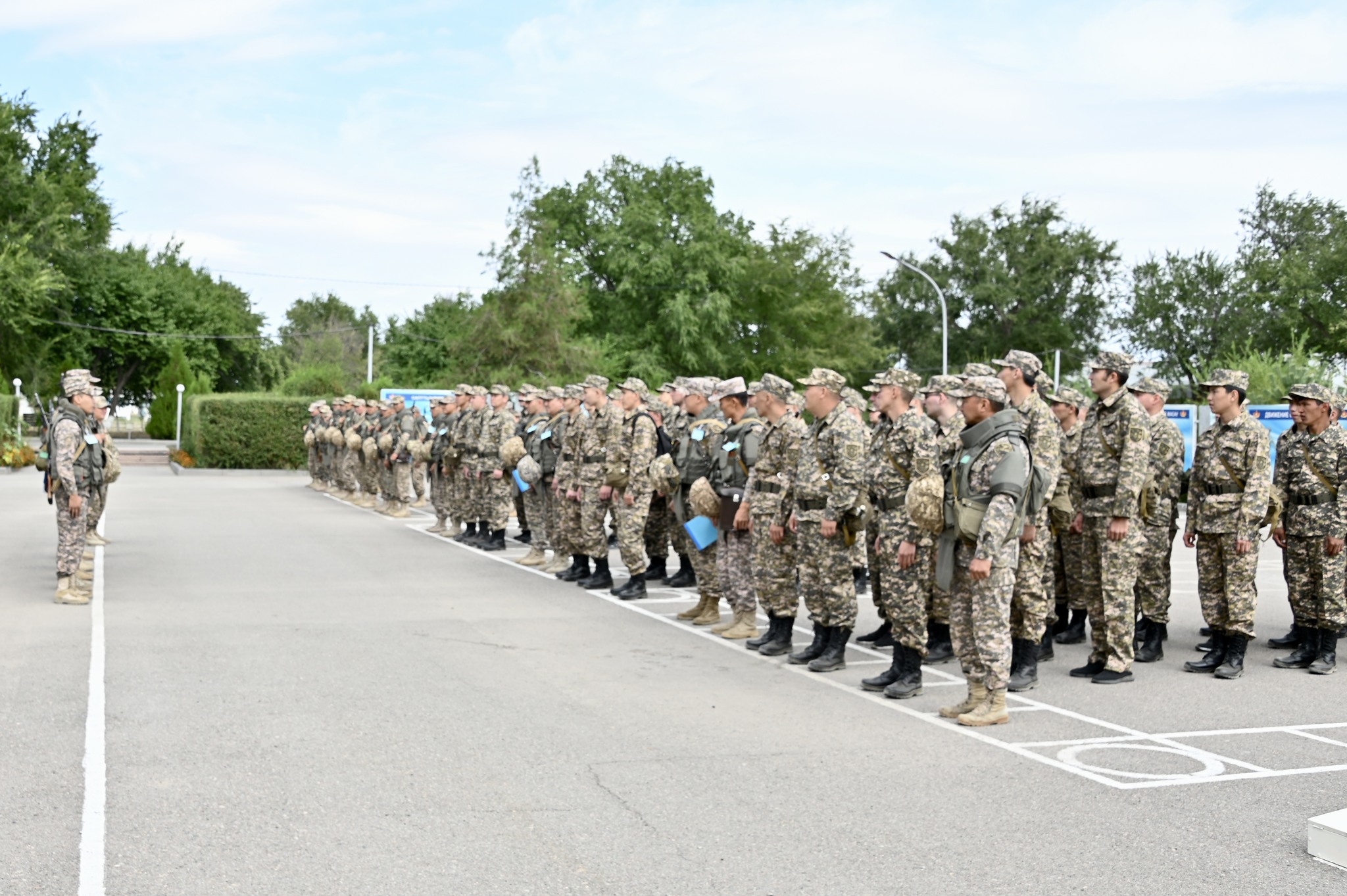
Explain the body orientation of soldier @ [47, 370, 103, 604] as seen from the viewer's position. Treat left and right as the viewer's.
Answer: facing to the right of the viewer

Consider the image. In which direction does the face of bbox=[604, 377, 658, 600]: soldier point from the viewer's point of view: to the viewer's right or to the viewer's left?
to the viewer's left

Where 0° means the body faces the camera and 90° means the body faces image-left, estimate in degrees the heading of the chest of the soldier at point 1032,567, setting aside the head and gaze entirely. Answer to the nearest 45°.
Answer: approximately 90°

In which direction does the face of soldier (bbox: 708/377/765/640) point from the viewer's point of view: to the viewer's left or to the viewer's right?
to the viewer's left

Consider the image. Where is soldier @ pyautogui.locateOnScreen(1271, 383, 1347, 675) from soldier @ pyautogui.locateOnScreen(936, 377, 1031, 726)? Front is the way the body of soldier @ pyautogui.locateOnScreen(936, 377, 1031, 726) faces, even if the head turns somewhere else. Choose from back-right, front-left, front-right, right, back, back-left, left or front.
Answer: back-right

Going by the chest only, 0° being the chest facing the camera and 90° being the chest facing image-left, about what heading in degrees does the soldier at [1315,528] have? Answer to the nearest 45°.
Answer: approximately 45°

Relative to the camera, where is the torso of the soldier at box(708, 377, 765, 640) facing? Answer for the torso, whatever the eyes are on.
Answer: to the viewer's left

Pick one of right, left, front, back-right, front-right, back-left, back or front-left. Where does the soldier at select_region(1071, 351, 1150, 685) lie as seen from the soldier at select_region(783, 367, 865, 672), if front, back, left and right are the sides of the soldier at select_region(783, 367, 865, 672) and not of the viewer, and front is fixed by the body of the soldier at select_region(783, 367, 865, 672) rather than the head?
back-left

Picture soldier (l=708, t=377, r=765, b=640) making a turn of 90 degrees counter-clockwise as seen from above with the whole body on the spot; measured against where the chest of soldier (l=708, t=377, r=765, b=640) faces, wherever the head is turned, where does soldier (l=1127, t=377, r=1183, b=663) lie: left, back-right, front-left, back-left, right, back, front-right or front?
left

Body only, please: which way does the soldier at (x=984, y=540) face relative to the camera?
to the viewer's left

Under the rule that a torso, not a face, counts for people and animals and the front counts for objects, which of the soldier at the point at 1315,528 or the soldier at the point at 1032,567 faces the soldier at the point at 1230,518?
the soldier at the point at 1315,528
